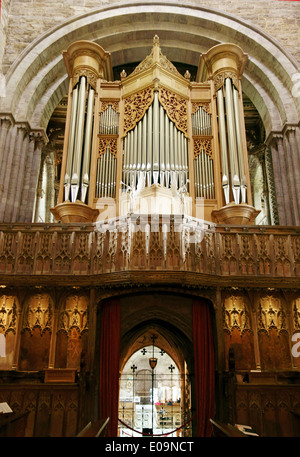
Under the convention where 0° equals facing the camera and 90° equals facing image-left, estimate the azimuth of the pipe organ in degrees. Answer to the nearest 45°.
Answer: approximately 0°
